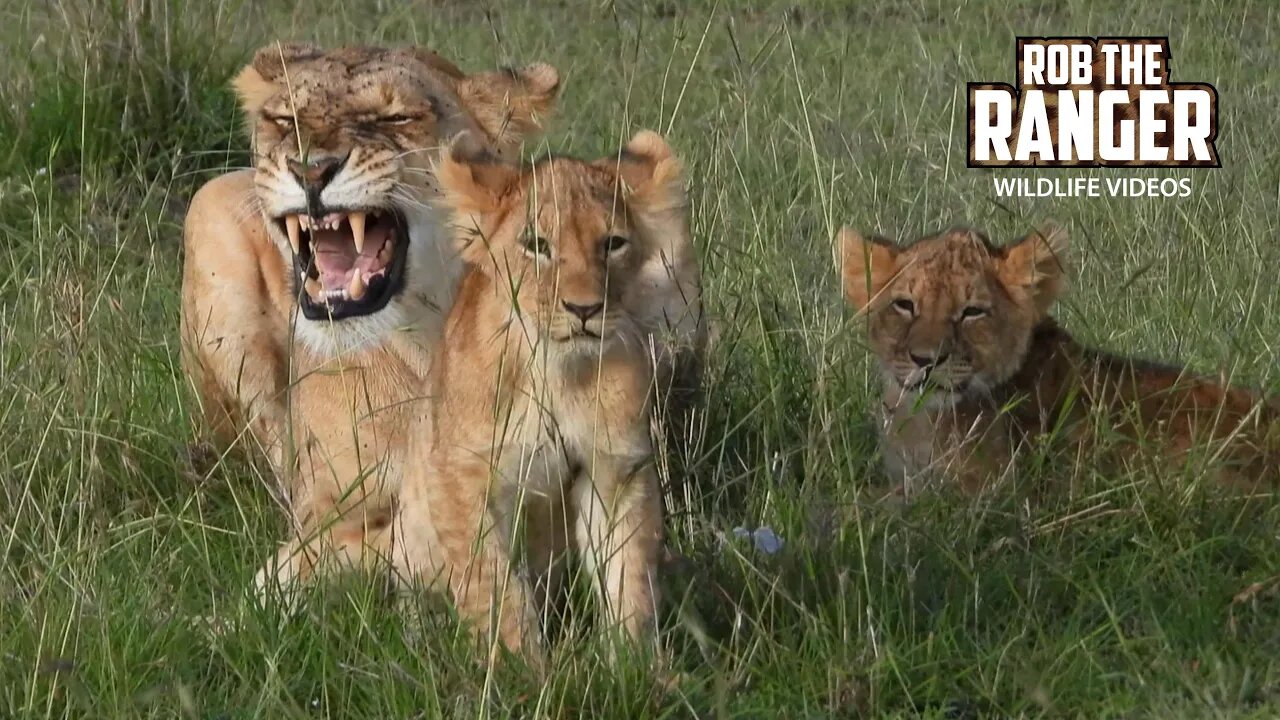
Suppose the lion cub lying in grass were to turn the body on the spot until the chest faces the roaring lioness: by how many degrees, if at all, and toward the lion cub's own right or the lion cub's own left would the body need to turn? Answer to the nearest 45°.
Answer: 0° — it already faces it

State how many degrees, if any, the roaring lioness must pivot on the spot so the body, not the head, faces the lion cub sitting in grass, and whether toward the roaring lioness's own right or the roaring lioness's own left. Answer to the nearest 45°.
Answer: approximately 45° to the roaring lioness's own left

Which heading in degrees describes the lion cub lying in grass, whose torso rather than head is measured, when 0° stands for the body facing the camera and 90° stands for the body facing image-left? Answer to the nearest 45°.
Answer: approximately 45°

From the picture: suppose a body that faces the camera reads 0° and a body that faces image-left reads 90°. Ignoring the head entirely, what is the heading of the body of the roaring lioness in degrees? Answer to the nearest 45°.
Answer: approximately 0°

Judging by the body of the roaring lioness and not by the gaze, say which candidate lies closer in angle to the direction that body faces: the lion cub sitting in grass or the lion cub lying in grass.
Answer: the lion cub sitting in grass

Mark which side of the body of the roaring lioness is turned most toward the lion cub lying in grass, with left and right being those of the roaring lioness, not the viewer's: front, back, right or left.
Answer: left

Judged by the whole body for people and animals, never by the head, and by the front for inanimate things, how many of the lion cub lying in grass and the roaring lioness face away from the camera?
0

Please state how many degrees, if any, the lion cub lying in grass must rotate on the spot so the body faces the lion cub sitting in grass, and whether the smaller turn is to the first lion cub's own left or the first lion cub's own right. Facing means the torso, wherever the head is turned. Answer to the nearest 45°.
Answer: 0° — it already faces it
